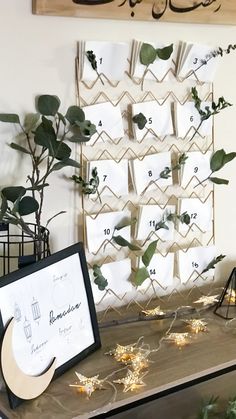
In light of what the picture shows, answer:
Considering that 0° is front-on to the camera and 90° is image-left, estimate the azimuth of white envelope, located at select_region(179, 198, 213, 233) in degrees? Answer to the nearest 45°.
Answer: approximately 0°

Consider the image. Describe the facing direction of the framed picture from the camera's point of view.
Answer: facing the viewer and to the right of the viewer

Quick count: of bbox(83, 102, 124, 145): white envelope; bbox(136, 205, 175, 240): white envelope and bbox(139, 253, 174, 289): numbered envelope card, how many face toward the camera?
3

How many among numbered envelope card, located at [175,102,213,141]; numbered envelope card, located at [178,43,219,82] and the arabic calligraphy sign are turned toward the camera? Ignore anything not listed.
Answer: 3
